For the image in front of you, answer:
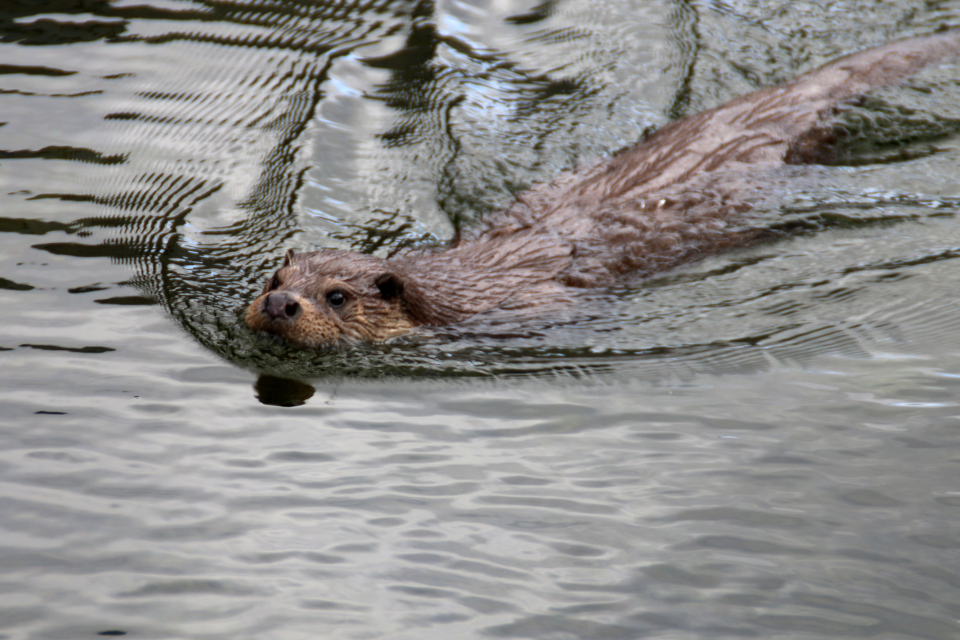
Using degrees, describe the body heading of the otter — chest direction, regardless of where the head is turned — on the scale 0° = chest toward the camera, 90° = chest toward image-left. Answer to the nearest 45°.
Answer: approximately 45°
